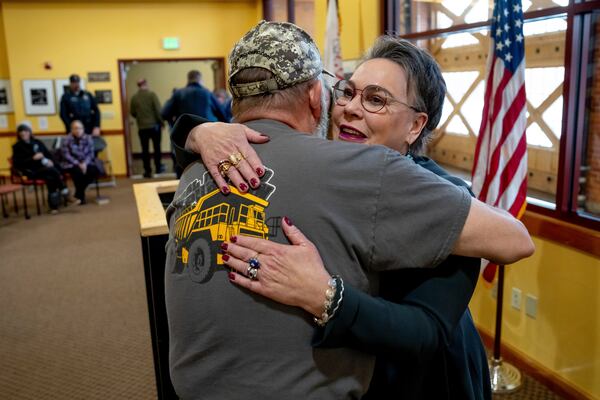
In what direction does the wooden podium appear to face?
to the viewer's left

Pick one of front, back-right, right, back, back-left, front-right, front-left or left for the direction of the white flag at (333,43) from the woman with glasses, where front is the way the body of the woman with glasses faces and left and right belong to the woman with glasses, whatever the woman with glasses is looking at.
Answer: back-right

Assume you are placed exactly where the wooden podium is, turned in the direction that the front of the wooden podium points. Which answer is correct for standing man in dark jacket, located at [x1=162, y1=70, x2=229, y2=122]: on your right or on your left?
on your right

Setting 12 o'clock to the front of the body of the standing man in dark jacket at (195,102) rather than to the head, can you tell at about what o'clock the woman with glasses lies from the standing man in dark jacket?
The woman with glasses is roughly at 6 o'clock from the standing man in dark jacket.

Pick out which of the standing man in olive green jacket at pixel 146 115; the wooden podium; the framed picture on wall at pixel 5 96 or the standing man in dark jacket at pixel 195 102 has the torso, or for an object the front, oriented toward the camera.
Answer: the framed picture on wall

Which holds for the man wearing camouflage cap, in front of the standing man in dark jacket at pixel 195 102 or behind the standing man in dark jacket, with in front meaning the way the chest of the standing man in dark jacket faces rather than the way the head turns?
behind

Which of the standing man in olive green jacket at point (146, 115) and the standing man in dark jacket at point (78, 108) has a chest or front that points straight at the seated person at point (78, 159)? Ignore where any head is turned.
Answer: the standing man in dark jacket at point (78, 108)

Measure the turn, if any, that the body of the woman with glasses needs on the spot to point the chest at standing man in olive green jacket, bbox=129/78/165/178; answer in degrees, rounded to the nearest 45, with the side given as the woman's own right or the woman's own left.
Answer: approximately 135° to the woman's own right

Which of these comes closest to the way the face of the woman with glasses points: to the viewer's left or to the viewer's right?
to the viewer's left

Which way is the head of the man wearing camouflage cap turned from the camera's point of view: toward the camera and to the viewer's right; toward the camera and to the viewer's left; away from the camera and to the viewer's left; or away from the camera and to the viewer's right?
away from the camera and to the viewer's right

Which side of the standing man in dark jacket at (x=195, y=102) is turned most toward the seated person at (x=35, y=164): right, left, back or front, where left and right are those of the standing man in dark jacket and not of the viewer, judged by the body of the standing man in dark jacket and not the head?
left

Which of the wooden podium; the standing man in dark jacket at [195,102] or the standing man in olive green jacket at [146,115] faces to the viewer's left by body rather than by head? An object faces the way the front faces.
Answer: the wooden podium

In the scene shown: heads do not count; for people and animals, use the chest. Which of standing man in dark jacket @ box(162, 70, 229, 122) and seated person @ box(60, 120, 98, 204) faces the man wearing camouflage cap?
the seated person

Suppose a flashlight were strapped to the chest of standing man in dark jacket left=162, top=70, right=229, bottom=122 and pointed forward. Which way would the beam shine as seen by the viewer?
away from the camera

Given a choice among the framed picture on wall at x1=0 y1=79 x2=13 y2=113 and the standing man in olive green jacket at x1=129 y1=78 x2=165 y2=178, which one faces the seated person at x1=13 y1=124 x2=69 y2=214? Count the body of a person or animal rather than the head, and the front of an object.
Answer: the framed picture on wall

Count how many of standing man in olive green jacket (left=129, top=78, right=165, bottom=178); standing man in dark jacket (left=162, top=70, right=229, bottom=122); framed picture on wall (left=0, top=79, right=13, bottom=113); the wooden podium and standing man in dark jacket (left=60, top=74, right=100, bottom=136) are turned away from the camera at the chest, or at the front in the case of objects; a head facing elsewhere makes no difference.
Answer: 2

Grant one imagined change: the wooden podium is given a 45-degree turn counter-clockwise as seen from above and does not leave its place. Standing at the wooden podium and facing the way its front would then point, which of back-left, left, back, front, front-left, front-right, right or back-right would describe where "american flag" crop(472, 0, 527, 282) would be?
back-left
